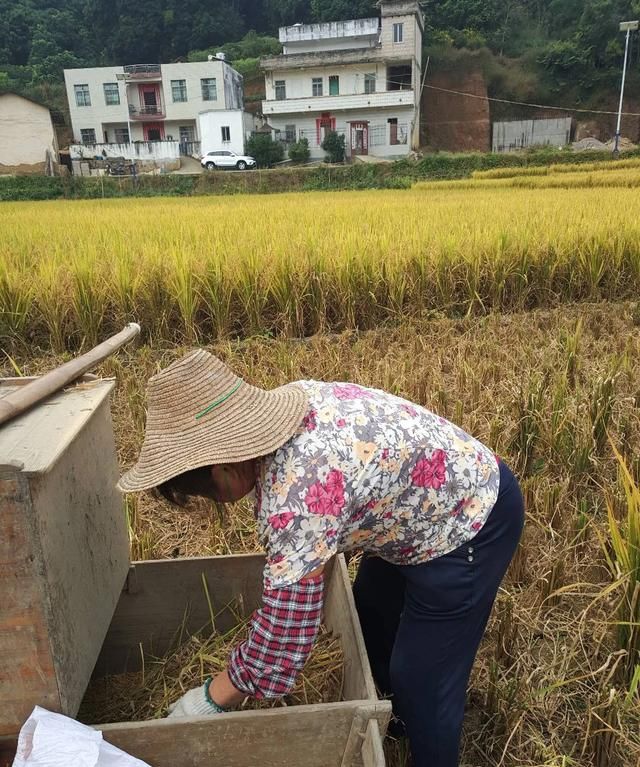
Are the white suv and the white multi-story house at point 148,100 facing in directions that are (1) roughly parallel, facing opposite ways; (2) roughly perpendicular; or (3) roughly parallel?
roughly perpendicular

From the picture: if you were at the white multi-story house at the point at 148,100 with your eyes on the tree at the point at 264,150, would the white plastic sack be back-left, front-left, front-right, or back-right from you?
front-right

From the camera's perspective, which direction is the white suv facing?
to the viewer's right

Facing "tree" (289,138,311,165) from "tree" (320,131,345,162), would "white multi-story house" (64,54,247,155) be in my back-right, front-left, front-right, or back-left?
front-right

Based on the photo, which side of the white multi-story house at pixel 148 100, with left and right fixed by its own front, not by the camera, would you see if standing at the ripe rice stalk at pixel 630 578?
front

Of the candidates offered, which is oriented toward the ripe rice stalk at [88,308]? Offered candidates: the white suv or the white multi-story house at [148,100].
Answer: the white multi-story house

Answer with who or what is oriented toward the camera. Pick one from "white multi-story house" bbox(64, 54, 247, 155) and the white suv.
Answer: the white multi-story house

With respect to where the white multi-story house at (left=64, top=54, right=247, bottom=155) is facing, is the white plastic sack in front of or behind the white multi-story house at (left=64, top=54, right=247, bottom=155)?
in front

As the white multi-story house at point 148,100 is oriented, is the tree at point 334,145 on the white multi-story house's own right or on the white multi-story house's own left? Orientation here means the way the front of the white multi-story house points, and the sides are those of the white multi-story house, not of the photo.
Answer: on the white multi-story house's own left

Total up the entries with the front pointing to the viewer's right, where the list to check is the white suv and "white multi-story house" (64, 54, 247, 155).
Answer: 1

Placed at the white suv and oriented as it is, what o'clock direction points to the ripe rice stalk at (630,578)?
The ripe rice stalk is roughly at 3 o'clock from the white suv.

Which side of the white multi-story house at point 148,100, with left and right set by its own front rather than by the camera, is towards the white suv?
front

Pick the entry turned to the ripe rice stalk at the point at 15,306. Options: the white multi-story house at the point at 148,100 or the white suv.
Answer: the white multi-story house

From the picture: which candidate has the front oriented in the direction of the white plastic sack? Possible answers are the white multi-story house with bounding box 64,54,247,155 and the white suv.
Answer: the white multi-story house

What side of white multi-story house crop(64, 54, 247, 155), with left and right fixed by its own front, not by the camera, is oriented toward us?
front
